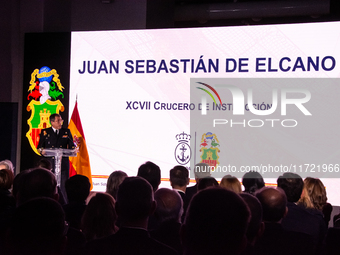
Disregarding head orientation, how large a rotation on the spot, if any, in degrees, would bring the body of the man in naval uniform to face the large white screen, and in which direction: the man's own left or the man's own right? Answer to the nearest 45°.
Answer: approximately 90° to the man's own left

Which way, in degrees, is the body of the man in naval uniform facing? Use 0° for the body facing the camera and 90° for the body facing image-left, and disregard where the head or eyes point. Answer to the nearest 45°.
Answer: approximately 0°

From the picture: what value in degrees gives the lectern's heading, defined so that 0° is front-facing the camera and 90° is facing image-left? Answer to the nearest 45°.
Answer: approximately 0°

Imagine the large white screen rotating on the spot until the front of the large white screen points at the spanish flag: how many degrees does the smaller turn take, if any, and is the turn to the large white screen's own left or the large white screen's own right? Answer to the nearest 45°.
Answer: approximately 90° to the large white screen's own right

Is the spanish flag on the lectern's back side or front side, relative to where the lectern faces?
on the back side
